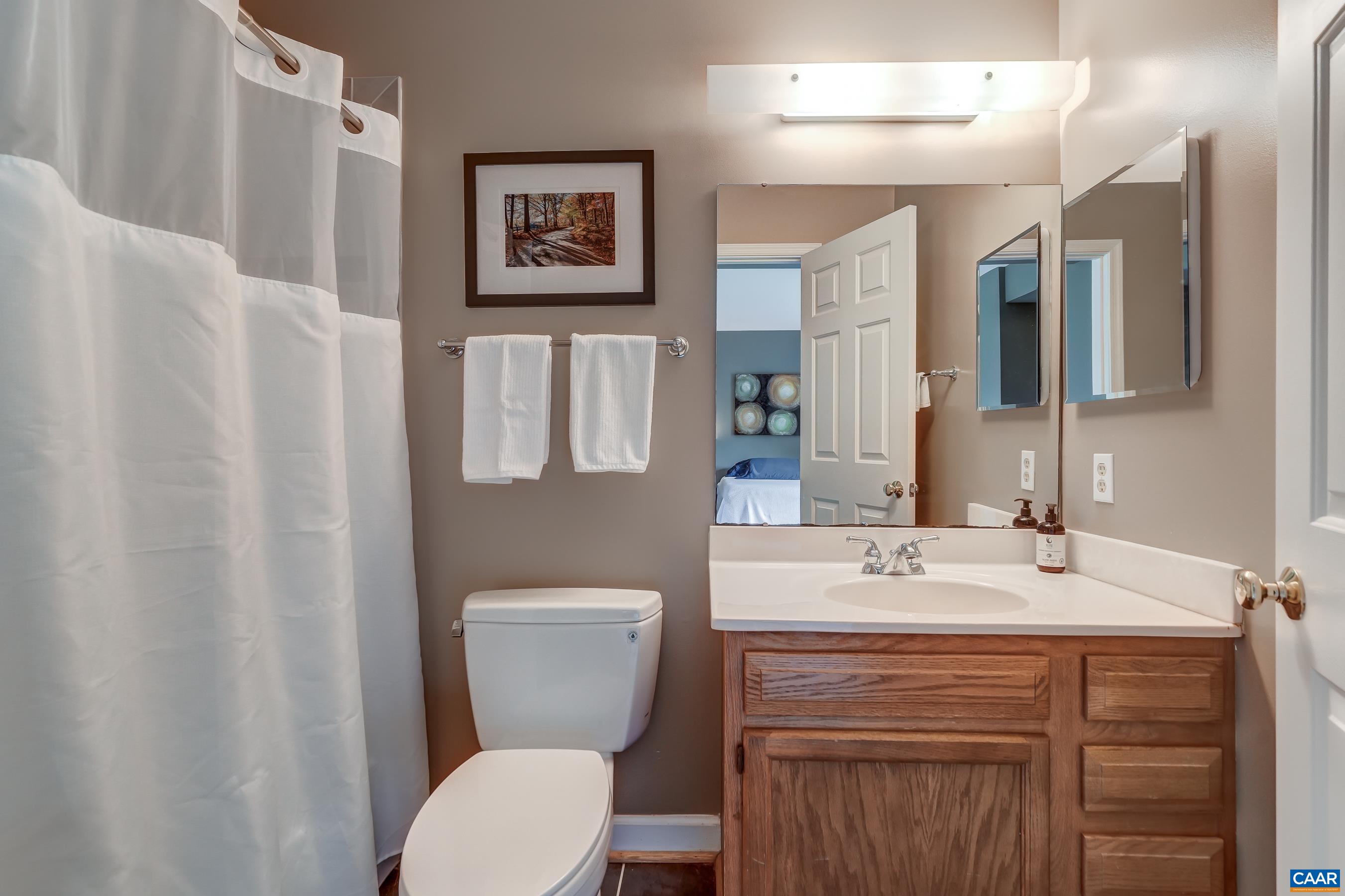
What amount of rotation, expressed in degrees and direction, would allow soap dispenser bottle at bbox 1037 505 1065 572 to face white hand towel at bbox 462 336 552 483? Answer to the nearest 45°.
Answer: approximately 45° to its right

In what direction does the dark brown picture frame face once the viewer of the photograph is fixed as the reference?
facing the viewer

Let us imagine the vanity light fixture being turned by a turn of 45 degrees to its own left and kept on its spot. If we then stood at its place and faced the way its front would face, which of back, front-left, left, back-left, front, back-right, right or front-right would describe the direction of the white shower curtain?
right

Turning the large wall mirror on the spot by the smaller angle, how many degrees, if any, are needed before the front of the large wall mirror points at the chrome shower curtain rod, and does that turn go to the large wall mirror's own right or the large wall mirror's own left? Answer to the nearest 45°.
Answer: approximately 45° to the large wall mirror's own right

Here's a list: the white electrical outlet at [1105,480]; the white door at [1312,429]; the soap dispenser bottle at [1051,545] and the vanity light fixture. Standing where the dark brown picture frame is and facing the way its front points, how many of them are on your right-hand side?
0

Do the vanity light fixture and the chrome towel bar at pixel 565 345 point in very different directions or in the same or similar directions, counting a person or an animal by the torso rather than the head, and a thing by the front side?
same or similar directions

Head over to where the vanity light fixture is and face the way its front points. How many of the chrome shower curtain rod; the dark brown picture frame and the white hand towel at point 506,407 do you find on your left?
0

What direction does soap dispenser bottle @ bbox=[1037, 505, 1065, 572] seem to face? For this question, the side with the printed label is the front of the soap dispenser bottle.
toward the camera

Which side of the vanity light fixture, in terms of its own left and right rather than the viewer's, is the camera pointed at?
front

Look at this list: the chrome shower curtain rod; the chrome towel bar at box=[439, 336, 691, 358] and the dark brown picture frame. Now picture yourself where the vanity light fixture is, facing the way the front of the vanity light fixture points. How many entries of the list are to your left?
0

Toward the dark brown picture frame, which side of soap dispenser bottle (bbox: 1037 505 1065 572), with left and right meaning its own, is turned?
right

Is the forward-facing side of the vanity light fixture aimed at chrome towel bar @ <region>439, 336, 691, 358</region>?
no
